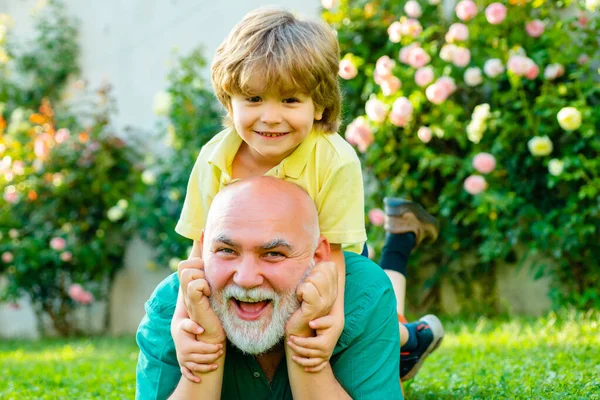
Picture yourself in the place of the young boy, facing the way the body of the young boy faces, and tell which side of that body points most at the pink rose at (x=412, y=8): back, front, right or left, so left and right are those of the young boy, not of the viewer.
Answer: back

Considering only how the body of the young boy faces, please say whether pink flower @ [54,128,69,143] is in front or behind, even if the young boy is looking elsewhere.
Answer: behind

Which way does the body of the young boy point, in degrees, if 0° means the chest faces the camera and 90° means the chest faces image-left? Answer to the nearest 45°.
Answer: approximately 0°

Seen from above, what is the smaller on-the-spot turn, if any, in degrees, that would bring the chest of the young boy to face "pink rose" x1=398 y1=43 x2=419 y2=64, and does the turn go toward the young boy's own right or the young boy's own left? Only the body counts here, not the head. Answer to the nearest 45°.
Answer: approximately 180°

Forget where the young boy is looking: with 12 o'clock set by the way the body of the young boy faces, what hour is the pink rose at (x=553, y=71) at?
The pink rose is roughly at 7 o'clock from the young boy.

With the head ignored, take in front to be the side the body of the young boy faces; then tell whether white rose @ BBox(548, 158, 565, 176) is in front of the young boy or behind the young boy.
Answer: behind

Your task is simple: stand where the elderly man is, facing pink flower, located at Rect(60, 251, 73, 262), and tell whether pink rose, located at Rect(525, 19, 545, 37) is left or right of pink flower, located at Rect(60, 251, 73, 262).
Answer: right

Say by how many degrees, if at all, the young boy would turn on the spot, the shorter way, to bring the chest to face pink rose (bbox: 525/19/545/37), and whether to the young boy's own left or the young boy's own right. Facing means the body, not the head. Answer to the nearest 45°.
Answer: approximately 135° to the young boy's own left

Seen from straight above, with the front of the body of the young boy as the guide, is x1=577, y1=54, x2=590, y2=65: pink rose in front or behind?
behind

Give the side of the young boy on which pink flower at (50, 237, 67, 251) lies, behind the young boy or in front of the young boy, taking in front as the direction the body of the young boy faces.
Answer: behind

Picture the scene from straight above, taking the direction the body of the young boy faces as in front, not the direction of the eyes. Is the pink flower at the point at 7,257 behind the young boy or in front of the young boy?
behind

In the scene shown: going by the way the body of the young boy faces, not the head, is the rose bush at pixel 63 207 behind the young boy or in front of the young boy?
behind

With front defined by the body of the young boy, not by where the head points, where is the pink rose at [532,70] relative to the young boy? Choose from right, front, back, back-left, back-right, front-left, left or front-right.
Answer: back-left

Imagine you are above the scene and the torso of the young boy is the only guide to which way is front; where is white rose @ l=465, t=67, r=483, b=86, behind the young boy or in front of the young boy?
behind
